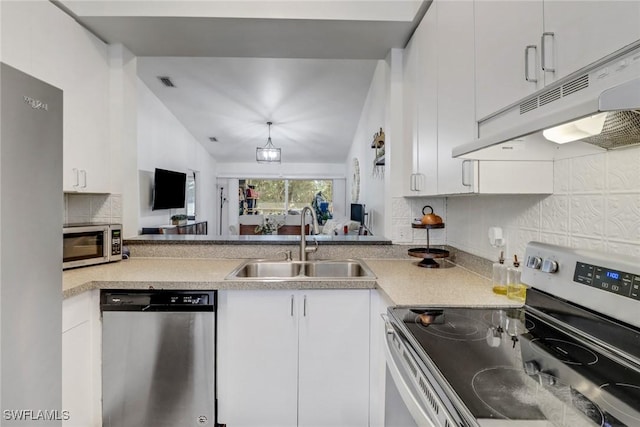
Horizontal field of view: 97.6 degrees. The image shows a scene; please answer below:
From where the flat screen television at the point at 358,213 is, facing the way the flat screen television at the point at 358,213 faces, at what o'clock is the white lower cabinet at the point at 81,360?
The white lower cabinet is roughly at 11 o'clock from the flat screen television.

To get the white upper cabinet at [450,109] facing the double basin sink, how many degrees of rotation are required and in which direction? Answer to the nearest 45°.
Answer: approximately 45° to its right

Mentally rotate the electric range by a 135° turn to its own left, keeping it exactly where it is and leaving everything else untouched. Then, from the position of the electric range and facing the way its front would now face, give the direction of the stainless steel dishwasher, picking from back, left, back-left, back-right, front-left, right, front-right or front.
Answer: back

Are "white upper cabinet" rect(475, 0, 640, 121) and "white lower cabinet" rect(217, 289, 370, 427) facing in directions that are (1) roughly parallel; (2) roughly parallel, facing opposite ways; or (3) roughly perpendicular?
roughly perpendicular

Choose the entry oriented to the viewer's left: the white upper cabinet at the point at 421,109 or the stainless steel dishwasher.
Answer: the white upper cabinet

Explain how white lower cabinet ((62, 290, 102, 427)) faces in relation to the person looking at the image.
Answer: facing the viewer and to the right of the viewer

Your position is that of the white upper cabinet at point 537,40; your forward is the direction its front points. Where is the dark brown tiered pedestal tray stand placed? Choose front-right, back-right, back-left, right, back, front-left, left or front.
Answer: right

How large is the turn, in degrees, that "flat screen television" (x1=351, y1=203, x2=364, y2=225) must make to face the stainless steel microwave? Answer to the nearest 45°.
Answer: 0° — it already faces it

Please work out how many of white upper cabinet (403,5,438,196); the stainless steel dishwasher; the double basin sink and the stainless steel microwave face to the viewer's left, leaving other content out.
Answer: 1

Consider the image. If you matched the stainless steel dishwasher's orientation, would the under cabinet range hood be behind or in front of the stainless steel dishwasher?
in front

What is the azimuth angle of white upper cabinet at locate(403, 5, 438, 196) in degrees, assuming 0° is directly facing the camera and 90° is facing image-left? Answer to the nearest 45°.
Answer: approximately 90°

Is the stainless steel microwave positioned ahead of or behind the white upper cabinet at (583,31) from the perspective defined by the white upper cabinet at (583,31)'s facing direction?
ahead
